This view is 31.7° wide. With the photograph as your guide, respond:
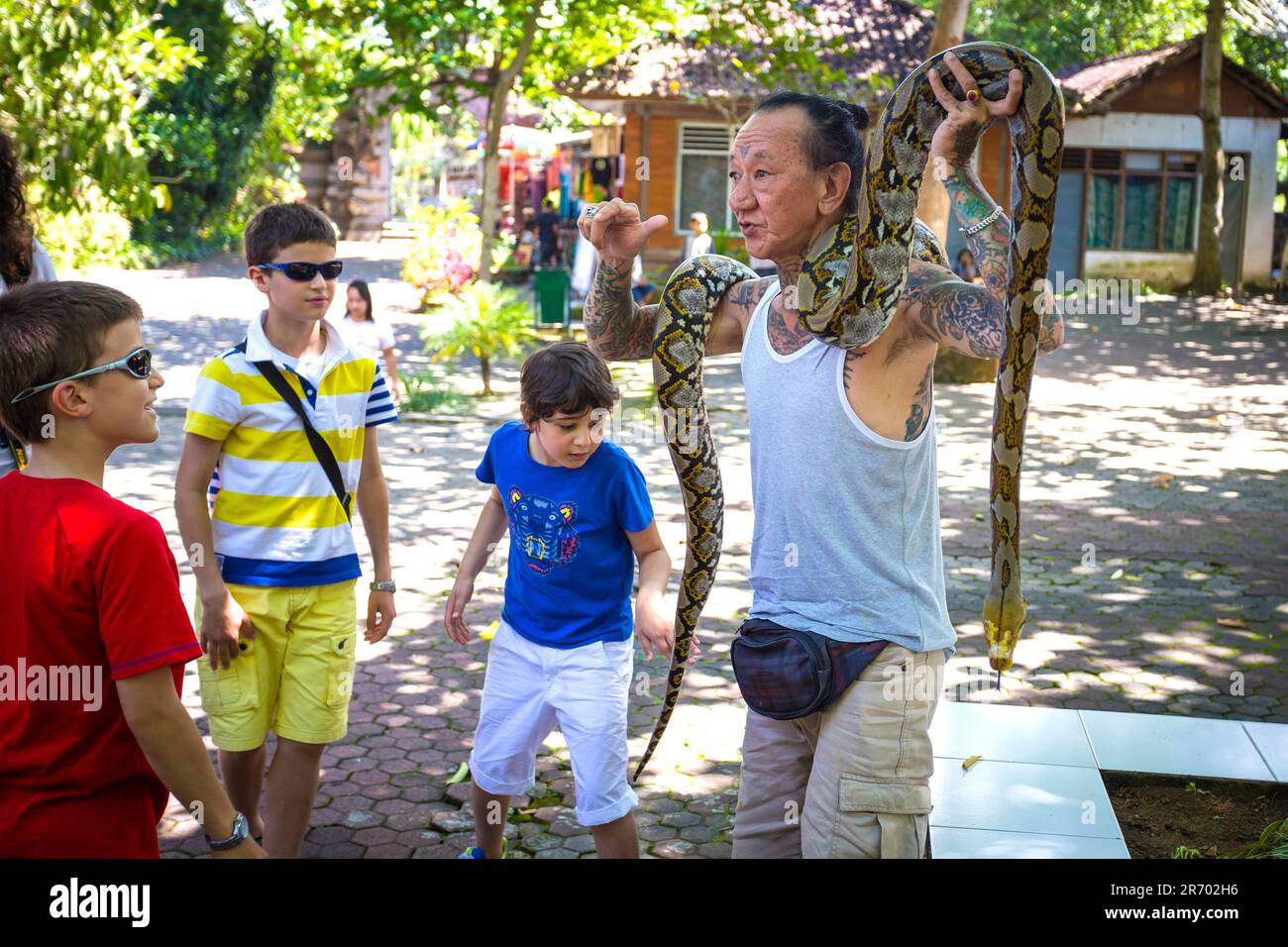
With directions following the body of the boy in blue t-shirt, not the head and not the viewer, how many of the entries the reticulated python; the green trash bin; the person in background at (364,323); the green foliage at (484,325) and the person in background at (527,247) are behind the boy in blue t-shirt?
4

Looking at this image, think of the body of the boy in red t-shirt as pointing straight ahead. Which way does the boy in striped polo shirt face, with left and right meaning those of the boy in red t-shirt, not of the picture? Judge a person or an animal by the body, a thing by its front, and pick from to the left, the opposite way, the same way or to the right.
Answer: to the right

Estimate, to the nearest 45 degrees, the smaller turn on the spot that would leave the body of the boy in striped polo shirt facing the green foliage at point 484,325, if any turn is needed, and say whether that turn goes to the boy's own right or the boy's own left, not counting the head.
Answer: approximately 135° to the boy's own left

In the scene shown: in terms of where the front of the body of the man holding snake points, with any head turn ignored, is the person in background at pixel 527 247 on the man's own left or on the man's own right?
on the man's own right

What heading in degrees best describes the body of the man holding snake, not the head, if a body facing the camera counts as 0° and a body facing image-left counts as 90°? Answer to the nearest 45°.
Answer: approximately 45°

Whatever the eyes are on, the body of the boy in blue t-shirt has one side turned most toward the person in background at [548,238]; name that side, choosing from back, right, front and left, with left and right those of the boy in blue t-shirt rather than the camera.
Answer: back

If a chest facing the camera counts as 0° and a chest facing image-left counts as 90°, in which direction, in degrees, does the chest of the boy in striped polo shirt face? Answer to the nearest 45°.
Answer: approximately 315°

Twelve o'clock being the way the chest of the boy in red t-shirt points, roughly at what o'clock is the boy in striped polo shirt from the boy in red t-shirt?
The boy in striped polo shirt is roughly at 11 o'clock from the boy in red t-shirt.

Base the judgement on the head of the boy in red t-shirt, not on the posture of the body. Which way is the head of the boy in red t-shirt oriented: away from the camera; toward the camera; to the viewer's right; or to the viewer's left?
to the viewer's right

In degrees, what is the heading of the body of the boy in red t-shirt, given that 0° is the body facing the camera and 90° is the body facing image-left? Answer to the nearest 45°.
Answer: approximately 225°
